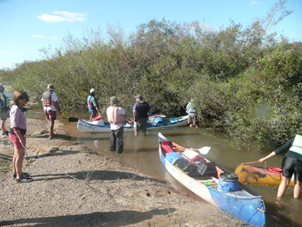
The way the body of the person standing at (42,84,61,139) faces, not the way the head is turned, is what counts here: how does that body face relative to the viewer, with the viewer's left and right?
facing away from the viewer and to the right of the viewer

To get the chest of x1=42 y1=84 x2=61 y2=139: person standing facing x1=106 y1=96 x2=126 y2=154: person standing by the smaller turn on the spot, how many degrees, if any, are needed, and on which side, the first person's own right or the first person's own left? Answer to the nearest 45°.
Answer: approximately 90° to the first person's own right

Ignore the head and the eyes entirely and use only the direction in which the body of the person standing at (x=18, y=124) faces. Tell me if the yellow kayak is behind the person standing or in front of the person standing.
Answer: in front

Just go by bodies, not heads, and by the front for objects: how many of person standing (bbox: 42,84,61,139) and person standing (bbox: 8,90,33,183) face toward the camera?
0

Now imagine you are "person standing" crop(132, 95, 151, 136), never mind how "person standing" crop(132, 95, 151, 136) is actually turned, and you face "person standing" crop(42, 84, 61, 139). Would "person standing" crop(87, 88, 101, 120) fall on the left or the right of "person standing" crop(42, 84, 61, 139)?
right

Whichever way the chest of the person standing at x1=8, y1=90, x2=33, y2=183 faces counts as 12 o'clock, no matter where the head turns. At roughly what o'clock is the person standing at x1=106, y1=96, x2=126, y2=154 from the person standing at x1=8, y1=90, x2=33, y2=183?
the person standing at x1=106, y1=96, x2=126, y2=154 is roughly at 11 o'clock from the person standing at x1=8, y1=90, x2=33, y2=183.

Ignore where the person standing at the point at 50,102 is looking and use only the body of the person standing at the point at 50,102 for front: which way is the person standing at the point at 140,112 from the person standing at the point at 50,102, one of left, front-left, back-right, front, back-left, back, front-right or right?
front-right

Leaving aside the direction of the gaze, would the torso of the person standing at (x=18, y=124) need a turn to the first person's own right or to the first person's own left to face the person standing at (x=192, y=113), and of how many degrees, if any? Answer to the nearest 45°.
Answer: approximately 45° to the first person's own left

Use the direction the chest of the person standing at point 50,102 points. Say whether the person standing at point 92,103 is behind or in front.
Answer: in front

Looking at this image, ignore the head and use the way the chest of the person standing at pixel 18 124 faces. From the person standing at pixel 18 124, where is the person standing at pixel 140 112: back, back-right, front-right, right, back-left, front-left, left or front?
front-left

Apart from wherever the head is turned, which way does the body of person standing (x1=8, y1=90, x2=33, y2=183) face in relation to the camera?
to the viewer's right
